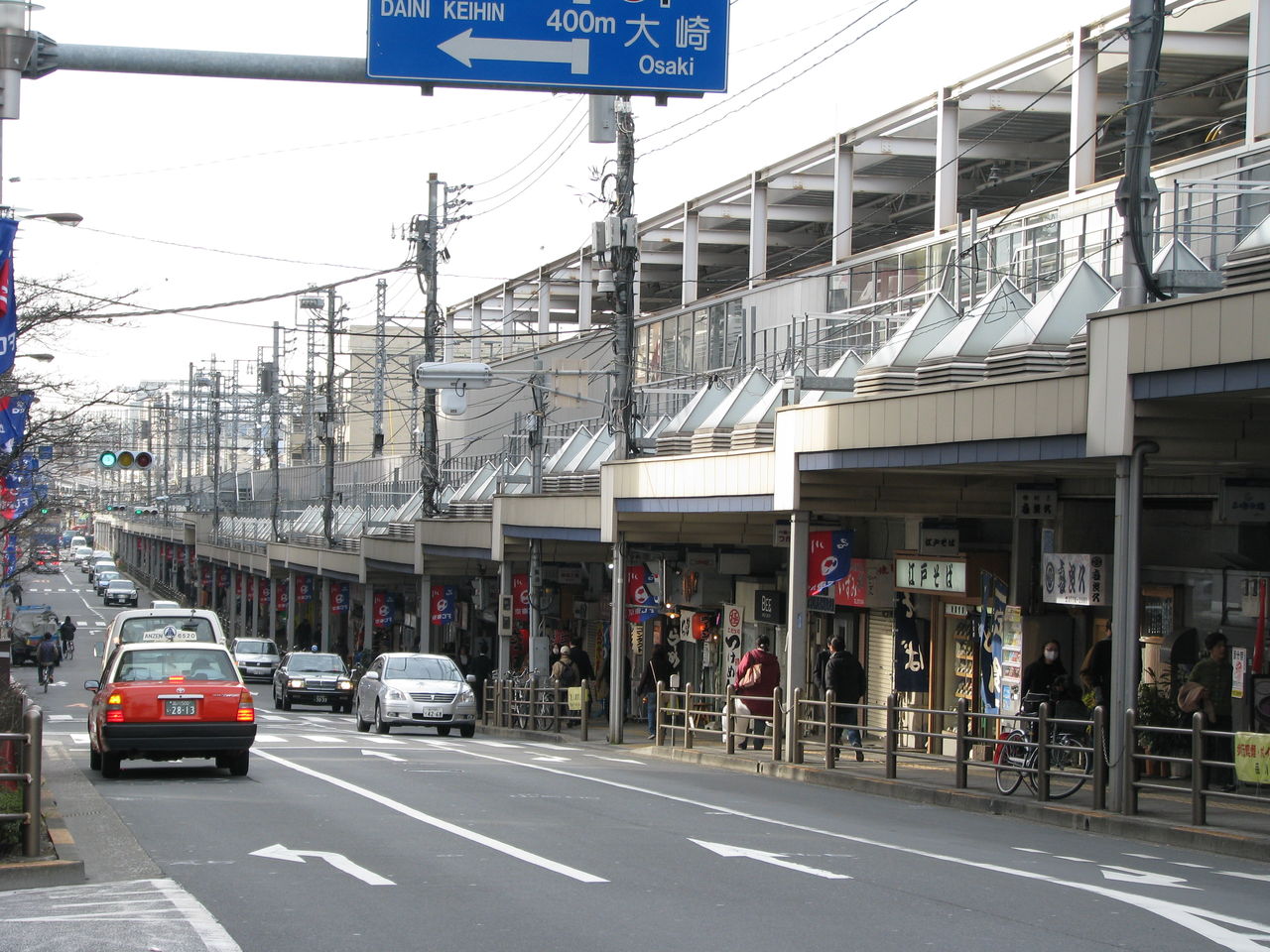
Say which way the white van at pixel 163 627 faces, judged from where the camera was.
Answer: facing away from the viewer

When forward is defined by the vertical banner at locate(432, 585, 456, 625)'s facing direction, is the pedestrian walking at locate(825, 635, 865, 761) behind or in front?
in front

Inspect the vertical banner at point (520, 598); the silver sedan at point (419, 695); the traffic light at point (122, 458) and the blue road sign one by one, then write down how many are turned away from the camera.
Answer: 0

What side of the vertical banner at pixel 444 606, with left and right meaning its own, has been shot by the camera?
front

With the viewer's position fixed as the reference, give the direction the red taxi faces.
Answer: facing away from the viewer

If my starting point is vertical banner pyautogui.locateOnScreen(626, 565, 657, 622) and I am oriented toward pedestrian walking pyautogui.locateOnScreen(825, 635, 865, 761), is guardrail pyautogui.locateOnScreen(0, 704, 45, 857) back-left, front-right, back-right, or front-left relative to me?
front-right

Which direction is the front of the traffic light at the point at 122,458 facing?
toward the camera

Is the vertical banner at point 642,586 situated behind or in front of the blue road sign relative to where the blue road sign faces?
behind

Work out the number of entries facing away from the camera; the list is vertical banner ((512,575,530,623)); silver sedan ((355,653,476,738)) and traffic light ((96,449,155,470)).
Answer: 0

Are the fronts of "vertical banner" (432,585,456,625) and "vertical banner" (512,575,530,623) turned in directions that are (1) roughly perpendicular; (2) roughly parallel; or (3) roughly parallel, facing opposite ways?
roughly parallel

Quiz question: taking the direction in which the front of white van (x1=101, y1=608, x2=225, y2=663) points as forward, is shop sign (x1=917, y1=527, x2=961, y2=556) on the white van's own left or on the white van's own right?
on the white van's own right
